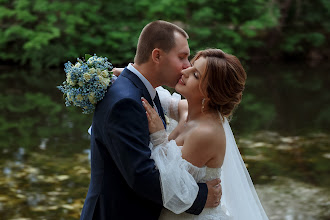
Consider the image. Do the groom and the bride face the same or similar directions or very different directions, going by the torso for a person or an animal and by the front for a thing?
very different directions

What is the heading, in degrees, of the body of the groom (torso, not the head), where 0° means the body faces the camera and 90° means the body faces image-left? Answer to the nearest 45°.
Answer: approximately 270°

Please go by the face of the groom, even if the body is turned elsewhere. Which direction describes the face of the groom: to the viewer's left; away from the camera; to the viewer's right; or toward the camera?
to the viewer's right

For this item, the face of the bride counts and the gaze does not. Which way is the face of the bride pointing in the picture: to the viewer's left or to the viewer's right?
to the viewer's left

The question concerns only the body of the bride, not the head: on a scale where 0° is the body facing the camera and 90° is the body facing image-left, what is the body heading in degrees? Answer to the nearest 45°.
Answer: approximately 90°
